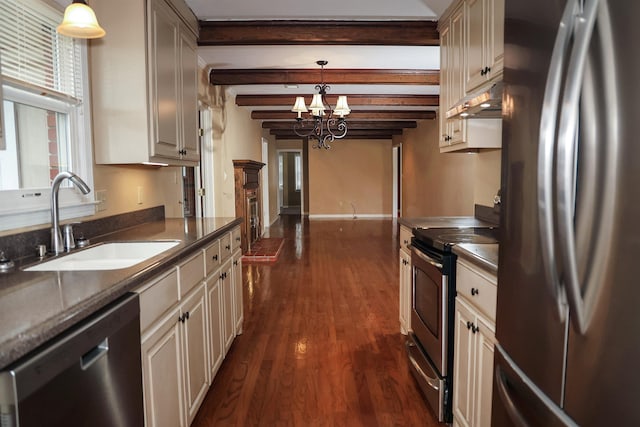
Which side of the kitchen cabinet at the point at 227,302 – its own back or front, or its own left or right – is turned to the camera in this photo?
right

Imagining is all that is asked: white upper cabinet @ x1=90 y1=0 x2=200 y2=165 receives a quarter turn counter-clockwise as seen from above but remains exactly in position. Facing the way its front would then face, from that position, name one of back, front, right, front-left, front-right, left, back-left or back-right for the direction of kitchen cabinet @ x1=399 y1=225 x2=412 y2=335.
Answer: front-right

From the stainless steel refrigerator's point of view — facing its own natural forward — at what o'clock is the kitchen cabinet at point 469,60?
The kitchen cabinet is roughly at 4 o'clock from the stainless steel refrigerator.

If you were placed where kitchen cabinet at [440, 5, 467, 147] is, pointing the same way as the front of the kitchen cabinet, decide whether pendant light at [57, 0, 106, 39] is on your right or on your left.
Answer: on your left

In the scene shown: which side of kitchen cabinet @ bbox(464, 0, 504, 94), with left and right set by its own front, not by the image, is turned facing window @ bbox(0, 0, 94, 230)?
front

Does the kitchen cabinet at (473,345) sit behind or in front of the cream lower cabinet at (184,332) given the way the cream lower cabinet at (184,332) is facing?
in front

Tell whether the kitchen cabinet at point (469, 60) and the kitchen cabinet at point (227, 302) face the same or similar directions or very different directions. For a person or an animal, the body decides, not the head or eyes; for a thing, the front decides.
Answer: very different directions

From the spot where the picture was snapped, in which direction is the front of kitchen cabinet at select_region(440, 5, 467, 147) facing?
facing to the left of the viewer

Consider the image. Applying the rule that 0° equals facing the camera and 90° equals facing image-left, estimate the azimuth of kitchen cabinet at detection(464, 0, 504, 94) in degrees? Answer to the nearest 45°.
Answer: approximately 45°

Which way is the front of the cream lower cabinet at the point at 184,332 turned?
to the viewer's right

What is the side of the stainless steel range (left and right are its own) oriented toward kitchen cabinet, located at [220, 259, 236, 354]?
front

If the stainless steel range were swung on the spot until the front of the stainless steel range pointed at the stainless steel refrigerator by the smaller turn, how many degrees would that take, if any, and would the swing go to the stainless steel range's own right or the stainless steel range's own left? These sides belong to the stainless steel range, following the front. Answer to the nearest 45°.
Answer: approximately 90° to the stainless steel range's own left

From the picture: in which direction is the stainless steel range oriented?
to the viewer's left
